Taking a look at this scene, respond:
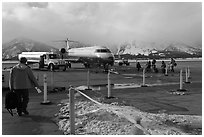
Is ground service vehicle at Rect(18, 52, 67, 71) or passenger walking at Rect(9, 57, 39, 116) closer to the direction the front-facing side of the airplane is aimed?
the passenger walking

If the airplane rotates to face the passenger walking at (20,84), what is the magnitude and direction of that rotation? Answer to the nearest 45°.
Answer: approximately 45° to its right
